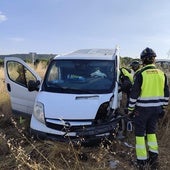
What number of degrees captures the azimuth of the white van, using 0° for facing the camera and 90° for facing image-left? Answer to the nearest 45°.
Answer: approximately 0°

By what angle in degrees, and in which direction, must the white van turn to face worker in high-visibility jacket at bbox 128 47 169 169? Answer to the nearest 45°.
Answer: approximately 45° to its left
